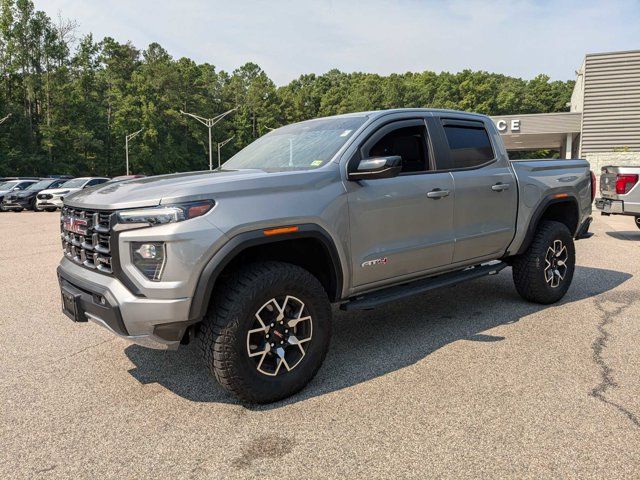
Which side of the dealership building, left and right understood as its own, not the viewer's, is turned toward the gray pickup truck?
front

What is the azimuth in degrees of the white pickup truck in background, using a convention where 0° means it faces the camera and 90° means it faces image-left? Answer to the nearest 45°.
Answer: approximately 225°

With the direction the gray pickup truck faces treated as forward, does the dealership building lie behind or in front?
behind

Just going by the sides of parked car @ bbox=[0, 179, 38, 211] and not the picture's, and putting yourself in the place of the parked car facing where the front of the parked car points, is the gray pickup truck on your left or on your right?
on your left

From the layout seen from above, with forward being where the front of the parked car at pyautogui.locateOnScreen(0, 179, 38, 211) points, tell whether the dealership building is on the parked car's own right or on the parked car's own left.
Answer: on the parked car's own left

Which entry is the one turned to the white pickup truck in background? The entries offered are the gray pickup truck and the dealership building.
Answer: the dealership building

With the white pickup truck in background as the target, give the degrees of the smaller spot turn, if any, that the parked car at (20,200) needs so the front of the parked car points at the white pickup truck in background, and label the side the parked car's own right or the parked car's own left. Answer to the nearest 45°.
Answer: approximately 90° to the parked car's own left

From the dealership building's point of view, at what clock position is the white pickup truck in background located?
The white pickup truck in background is roughly at 12 o'clock from the dealership building.

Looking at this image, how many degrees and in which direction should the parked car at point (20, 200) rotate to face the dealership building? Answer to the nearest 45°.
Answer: approximately 135° to its left

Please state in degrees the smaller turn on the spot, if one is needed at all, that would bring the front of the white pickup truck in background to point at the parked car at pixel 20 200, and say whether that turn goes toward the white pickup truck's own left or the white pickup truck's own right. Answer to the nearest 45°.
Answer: approximately 135° to the white pickup truck's own left

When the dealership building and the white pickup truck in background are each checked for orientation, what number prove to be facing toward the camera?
1

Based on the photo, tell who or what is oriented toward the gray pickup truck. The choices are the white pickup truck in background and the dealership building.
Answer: the dealership building
